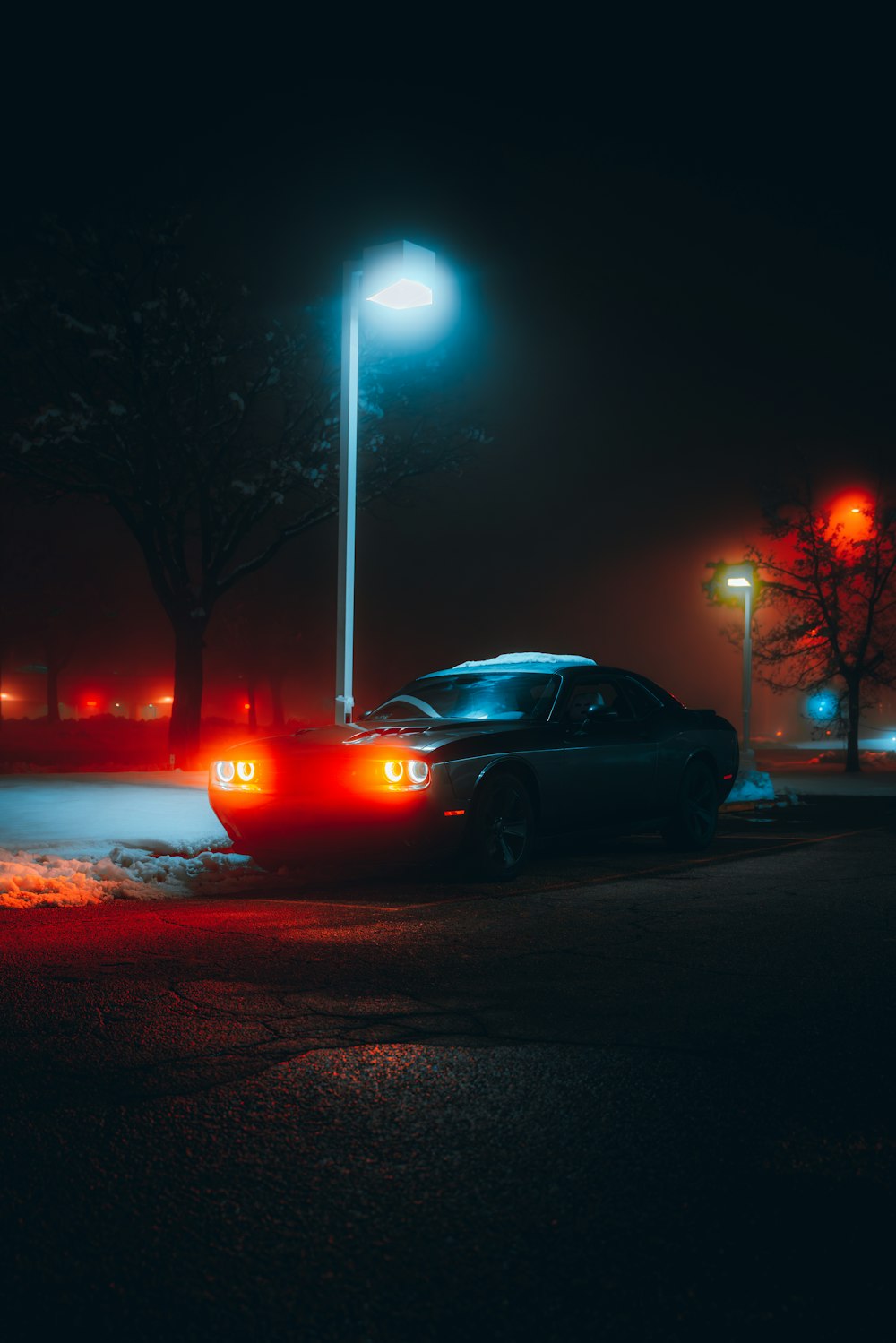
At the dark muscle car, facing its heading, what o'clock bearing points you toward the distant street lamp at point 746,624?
The distant street lamp is roughly at 5 o'clock from the dark muscle car.

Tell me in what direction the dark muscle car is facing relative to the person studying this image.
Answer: facing the viewer and to the left of the viewer

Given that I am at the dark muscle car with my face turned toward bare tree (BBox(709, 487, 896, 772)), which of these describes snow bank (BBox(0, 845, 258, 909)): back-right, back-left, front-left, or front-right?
back-left

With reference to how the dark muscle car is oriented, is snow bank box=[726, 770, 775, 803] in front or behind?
behind

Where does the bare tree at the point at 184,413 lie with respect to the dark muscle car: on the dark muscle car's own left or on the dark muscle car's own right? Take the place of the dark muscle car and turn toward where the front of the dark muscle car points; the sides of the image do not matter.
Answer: on the dark muscle car's own right

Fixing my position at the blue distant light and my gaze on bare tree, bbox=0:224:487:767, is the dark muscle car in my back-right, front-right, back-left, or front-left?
front-left

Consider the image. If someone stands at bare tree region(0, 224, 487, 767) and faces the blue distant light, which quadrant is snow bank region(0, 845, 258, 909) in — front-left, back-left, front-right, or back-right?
back-right

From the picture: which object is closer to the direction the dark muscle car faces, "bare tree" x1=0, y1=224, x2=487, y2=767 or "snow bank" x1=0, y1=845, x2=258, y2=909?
the snow bank

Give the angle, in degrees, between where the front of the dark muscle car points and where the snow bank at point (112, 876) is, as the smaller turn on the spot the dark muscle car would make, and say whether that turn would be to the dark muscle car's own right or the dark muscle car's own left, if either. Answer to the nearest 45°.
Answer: approximately 45° to the dark muscle car's own right

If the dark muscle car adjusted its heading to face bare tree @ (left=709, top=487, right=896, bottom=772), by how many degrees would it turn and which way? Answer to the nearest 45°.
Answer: approximately 135° to its right
